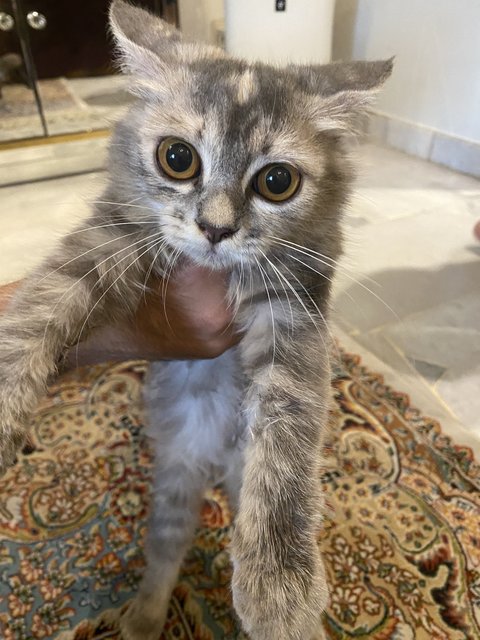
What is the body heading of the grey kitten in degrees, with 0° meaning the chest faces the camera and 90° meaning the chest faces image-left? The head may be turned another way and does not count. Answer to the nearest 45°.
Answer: approximately 0°

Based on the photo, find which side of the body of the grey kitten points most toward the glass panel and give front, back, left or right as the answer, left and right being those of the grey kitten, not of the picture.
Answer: back
